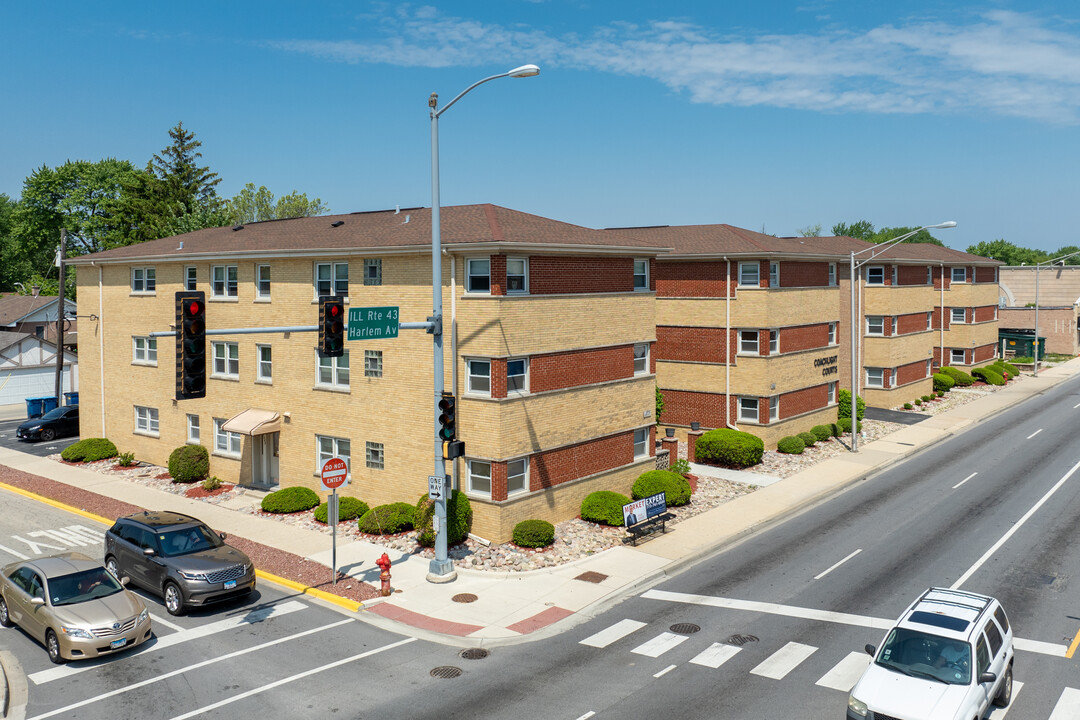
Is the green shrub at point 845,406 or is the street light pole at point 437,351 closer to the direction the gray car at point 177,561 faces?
the street light pole

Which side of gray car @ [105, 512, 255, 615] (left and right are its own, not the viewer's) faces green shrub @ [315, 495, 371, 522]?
left

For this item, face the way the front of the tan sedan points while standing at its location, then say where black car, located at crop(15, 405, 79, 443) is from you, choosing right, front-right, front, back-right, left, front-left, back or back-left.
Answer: back-left

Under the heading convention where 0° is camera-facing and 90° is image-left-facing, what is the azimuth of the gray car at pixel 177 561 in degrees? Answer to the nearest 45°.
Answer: approximately 315°

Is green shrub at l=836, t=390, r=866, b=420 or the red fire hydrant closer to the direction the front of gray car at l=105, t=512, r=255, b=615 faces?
the red fire hydrant

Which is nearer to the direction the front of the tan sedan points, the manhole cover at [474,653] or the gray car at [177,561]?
the manhole cover

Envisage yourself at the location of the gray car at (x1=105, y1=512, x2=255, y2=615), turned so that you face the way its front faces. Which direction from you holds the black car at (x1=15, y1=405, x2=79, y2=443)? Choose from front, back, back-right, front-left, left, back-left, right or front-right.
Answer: back-left

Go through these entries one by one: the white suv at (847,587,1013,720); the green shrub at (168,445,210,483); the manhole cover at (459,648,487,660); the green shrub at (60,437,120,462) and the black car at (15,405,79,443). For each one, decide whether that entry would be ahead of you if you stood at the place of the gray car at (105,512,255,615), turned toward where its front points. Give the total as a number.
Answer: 2

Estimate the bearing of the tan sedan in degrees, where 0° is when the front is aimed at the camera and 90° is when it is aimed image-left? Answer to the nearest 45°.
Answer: approximately 315°
